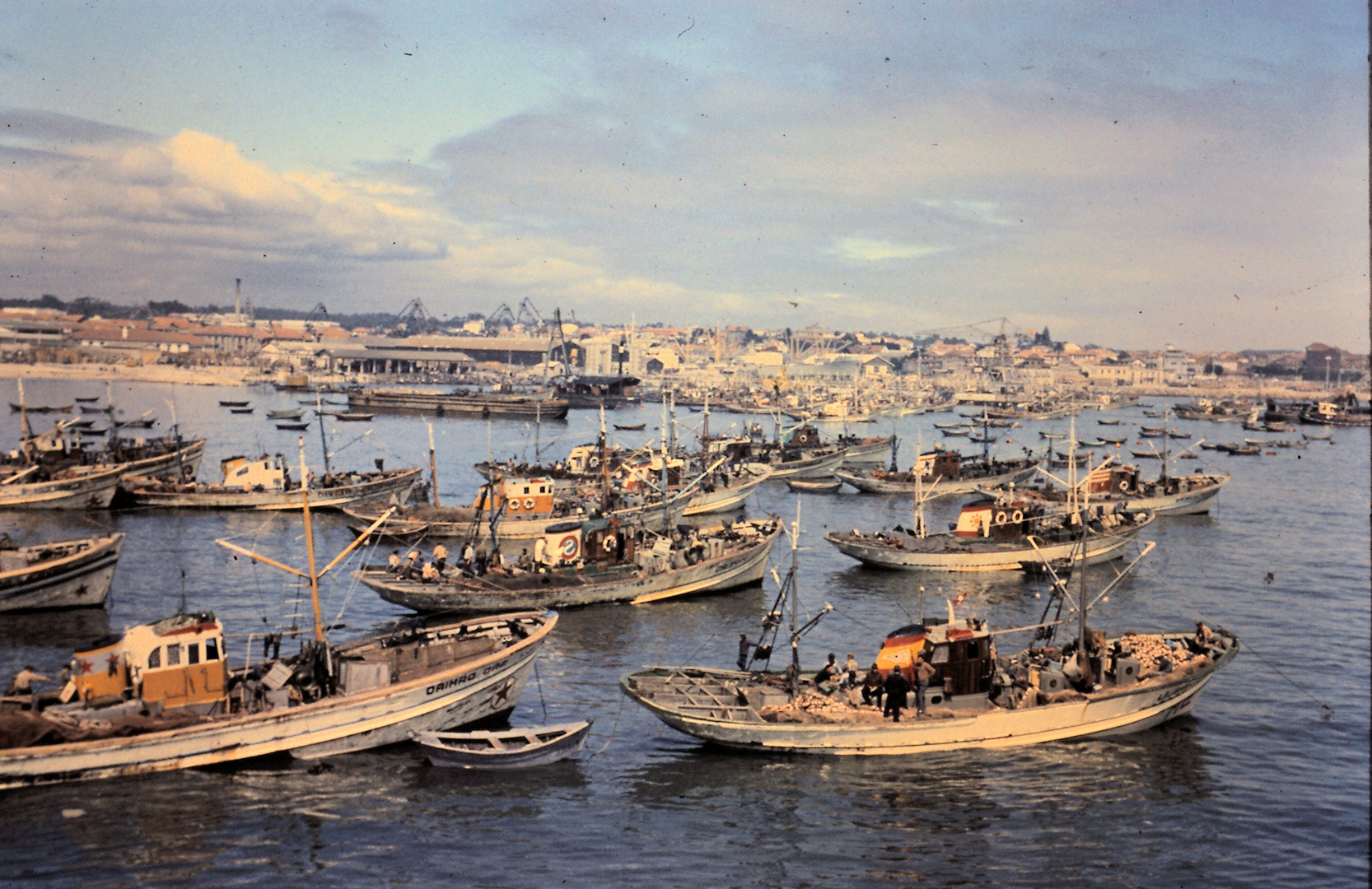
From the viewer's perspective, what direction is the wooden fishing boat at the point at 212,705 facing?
to the viewer's right

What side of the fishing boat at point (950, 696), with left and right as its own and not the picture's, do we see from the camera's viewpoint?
right

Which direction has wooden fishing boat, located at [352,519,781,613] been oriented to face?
to the viewer's right

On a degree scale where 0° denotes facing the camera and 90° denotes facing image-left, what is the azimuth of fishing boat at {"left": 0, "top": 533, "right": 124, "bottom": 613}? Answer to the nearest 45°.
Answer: approximately 270°

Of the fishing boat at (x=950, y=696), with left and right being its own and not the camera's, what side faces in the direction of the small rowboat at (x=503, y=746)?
back

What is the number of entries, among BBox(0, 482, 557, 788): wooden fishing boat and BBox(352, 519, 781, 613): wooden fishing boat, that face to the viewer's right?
2

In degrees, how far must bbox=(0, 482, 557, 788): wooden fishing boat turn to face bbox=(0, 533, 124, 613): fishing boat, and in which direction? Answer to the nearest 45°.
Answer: approximately 90° to its left

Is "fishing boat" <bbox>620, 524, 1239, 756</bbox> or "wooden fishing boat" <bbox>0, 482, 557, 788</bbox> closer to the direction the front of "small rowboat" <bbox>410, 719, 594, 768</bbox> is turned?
the fishing boat

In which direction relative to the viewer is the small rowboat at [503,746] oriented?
to the viewer's right
